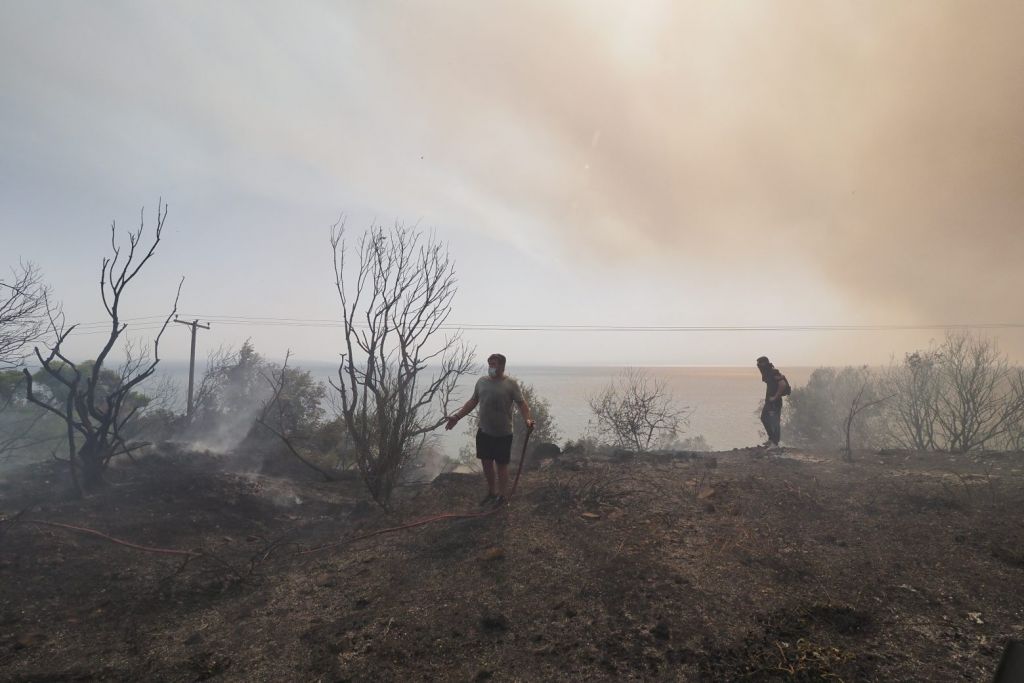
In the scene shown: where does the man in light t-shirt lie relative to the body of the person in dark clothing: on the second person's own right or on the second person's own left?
on the second person's own left

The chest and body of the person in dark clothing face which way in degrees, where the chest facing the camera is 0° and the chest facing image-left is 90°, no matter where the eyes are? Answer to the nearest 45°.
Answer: approximately 90°

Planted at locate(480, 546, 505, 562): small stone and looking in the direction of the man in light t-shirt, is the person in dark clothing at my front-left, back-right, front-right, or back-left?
front-right

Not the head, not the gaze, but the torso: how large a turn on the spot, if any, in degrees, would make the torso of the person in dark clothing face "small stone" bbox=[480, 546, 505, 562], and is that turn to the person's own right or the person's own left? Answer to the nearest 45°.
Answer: approximately 90° to the person's own left

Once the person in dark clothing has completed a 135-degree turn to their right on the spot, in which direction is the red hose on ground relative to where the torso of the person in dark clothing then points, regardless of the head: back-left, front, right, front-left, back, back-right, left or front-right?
back
